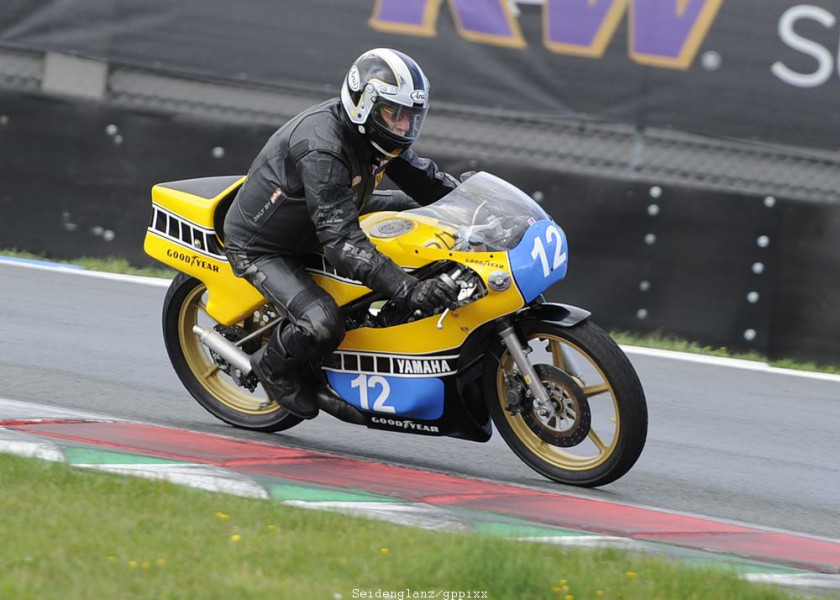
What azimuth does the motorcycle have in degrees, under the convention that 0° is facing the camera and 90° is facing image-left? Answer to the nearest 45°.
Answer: approximately 315°

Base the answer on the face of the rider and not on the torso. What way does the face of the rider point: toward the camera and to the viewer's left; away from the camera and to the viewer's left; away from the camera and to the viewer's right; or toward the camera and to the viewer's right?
toward the camera and to the viewer's right
